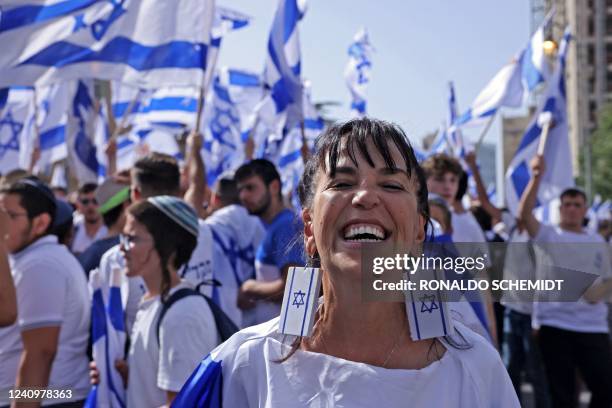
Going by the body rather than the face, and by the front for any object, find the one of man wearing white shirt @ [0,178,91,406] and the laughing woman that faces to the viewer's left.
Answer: the man wearing white shirt

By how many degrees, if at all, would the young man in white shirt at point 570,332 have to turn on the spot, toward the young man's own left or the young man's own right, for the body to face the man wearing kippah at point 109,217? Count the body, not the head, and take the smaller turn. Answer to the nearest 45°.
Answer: approximately 45° to the young man's own right

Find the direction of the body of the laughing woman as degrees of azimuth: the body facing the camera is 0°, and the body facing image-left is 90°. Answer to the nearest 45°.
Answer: approximately 0°

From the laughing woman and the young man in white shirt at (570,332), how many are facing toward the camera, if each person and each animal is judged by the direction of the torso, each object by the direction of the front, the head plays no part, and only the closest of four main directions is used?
2

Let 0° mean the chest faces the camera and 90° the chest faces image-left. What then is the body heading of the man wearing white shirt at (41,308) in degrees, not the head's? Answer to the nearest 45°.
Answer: approximately 90°
